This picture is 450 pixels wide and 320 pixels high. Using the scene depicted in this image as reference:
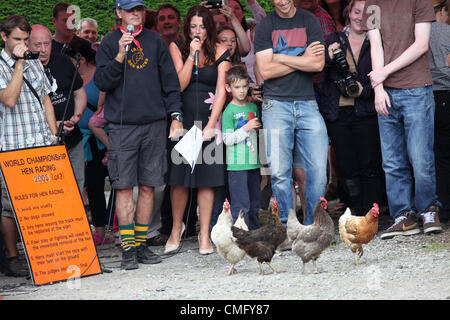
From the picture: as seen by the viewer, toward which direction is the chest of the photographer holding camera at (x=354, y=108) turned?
toward the camera

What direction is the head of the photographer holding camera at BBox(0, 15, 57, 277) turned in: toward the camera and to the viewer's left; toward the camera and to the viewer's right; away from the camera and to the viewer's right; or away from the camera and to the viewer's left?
toward the camera and to the viewer's right

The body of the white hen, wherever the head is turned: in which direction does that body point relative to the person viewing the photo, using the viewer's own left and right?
facing the viewer and to the left of the viewer

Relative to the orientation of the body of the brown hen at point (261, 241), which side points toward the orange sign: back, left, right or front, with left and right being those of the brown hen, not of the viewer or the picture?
back

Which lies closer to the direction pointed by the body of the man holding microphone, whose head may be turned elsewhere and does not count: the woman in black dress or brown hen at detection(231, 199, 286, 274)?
the brown hen

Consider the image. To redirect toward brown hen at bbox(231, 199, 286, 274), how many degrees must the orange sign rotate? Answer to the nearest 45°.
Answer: approximately 45° to its left

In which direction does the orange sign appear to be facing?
toward the camera

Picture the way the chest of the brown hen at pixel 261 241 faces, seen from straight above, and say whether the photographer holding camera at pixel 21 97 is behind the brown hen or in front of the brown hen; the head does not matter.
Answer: behind

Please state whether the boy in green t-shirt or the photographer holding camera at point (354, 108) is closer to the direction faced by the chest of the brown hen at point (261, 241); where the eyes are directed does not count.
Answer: the photographer holding camera

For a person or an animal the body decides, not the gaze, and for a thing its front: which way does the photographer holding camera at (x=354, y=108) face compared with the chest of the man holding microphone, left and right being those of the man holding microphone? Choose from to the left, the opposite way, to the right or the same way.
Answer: the same way

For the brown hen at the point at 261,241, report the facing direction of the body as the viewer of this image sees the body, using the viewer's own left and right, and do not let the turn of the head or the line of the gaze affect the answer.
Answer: facing to the right of the viewer

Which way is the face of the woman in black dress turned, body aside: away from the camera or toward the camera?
toward the camera

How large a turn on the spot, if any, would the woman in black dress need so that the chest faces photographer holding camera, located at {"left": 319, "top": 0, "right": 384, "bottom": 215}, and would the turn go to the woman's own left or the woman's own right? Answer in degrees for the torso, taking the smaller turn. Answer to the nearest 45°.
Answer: approximately 90° to the woman's own left

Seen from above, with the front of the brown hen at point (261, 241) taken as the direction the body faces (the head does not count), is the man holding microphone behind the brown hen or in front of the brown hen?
behind

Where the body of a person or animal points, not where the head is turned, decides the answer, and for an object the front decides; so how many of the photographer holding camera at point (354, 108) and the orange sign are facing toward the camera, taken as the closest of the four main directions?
2

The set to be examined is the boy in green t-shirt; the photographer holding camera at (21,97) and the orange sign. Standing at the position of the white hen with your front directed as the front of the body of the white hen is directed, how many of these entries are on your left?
0

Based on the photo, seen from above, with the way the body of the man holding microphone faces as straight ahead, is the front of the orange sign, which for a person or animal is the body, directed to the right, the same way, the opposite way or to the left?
the same way
